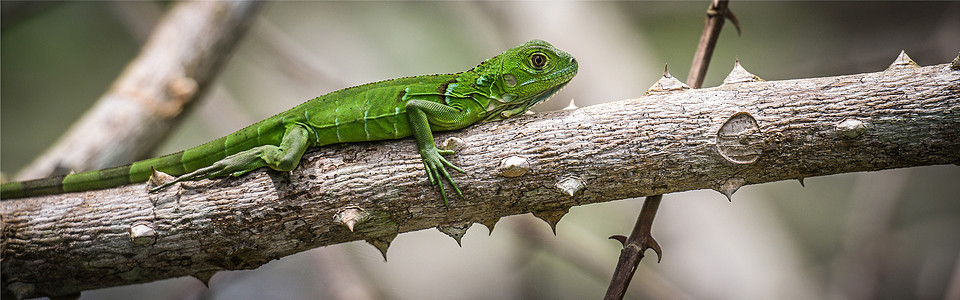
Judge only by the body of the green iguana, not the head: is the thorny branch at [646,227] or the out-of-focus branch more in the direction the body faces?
the thorny branch

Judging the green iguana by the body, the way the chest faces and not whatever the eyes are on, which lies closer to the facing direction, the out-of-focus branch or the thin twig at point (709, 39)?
the thin twig

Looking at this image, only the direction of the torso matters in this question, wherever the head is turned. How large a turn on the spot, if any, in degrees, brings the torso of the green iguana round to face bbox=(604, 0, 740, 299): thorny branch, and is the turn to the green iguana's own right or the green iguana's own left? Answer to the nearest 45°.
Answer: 0° — it already faces it

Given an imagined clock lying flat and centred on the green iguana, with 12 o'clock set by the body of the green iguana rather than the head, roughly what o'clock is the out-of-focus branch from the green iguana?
The out-of-focus branch is roughly at 8 o'clock from the green iguana.

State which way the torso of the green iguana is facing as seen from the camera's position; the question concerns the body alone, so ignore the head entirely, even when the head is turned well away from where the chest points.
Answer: to the viewer's right
